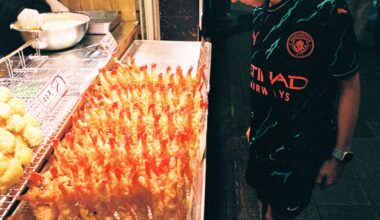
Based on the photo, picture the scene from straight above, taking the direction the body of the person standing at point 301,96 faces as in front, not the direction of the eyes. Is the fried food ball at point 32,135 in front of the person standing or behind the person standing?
in front

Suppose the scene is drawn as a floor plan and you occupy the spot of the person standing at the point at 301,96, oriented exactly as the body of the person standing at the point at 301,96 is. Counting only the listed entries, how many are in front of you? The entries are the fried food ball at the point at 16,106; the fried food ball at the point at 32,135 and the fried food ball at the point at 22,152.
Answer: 3

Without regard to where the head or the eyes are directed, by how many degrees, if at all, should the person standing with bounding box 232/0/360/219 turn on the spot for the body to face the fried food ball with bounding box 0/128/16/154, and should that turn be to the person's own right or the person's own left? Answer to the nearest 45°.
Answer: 0° — they already face it

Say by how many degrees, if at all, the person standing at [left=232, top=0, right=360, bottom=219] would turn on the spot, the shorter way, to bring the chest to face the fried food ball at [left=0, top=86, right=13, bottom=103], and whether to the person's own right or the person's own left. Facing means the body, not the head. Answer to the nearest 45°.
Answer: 0° — they already face it

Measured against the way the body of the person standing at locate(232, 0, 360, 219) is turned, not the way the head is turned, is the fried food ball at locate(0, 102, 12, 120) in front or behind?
in front

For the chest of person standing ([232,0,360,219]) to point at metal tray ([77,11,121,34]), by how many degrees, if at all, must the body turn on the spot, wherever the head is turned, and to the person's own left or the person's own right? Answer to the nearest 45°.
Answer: approximately 90° to the person's own right

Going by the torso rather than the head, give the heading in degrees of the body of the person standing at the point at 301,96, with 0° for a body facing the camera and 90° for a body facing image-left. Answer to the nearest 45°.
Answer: approximately 45°

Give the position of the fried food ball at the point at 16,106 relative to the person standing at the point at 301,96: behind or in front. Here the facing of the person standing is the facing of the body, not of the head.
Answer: in front
